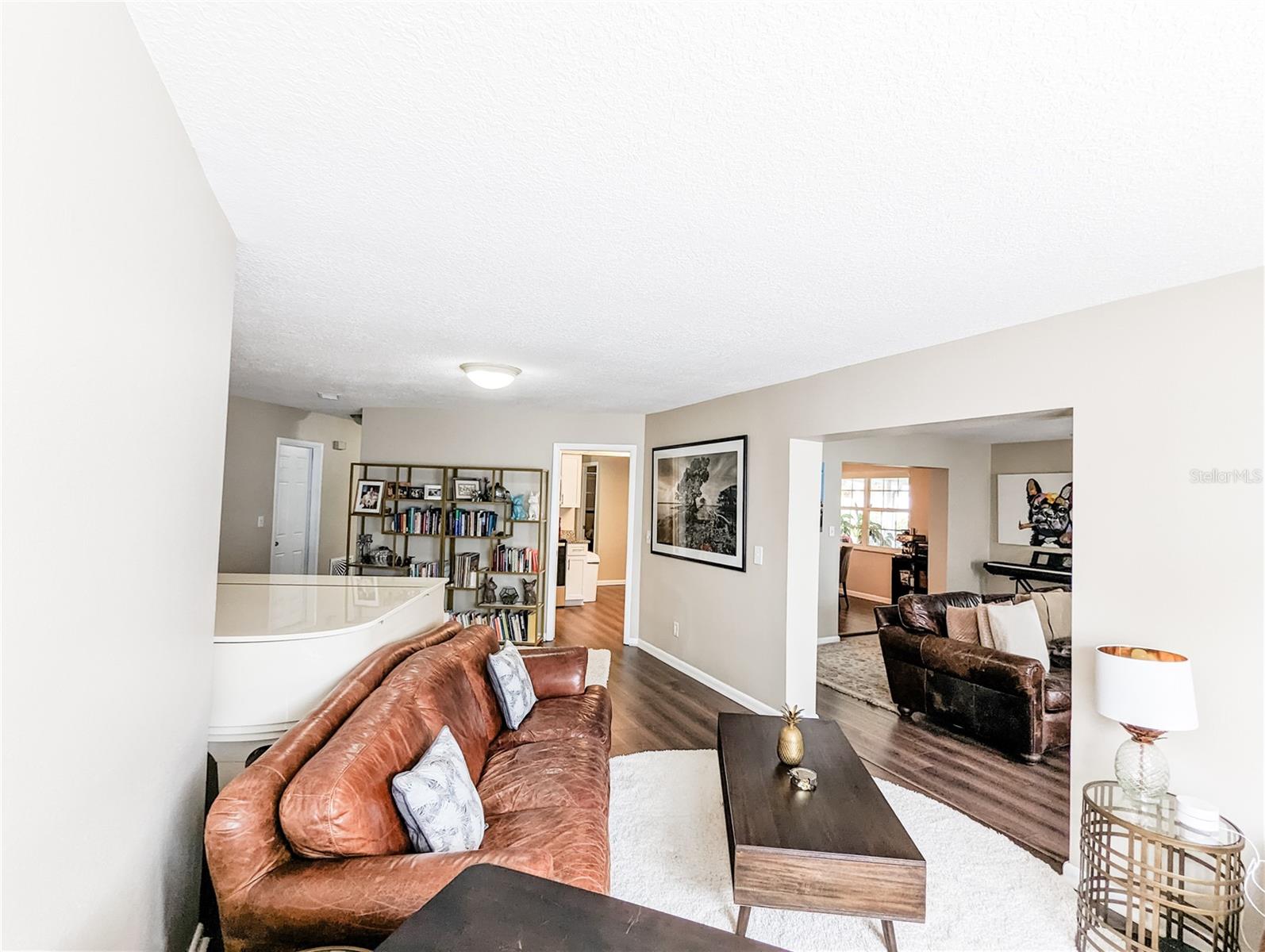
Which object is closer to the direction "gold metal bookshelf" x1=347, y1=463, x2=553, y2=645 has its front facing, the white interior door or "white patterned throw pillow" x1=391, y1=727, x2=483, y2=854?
the white patterned throw pillow

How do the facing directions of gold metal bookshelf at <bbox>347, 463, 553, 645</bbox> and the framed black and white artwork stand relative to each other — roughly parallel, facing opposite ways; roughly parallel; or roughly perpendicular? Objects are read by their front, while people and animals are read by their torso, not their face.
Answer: roughly perpendicular

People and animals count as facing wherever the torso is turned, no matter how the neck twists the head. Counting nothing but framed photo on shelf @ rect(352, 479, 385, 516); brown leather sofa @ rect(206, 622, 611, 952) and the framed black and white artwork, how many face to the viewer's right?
1

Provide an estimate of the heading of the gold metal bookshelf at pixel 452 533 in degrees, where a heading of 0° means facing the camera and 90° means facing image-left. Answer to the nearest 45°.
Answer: approximately 0°

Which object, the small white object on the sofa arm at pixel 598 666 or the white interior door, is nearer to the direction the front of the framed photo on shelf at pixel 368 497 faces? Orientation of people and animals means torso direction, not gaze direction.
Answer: the small white object on the sofa arm

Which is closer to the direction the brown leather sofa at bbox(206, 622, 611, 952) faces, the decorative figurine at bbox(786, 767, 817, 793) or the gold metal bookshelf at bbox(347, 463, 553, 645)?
the decorative figurine

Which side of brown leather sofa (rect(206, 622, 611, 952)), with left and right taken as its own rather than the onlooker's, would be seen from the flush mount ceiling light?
left

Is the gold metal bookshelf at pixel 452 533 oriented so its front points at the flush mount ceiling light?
yes

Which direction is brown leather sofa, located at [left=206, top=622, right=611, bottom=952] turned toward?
to the viewer's right

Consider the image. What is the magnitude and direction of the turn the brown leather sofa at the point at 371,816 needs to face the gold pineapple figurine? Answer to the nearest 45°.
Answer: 0° — it already faces it

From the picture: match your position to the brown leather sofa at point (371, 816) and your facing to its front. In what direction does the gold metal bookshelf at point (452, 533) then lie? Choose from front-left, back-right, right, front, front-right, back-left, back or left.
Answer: left

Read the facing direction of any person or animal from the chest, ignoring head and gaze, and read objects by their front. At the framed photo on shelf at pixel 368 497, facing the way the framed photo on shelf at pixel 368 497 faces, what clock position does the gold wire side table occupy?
The gold wire side table is roughly at 11 o'clock from the framed photo on shelf.
